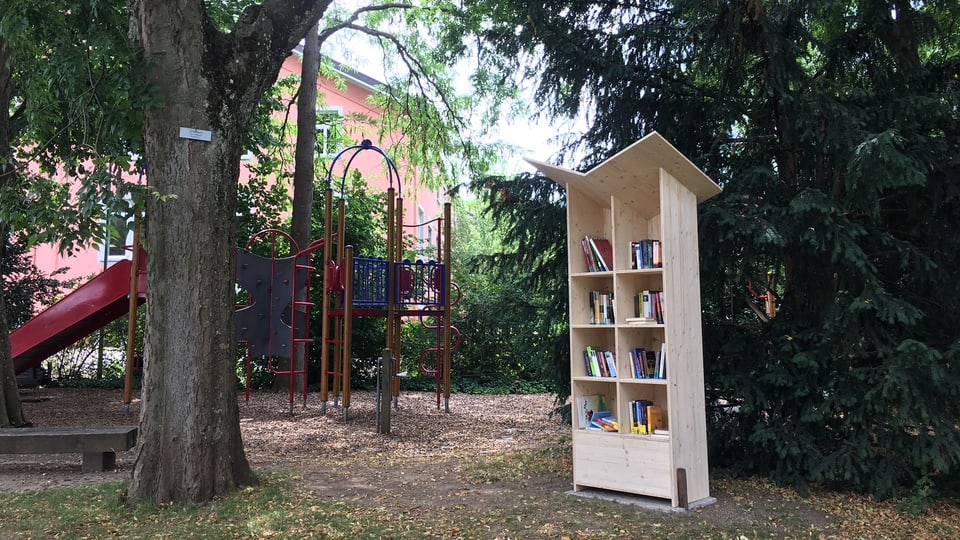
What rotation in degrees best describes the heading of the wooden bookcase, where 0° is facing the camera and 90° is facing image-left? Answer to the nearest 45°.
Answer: approximately 45°

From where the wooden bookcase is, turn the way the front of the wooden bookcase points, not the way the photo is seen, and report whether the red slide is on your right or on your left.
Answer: on your right

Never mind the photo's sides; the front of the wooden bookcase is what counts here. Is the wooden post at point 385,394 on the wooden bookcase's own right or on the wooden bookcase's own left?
on the wooden bookcase's own right

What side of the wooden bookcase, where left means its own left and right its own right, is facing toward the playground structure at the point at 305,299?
right
